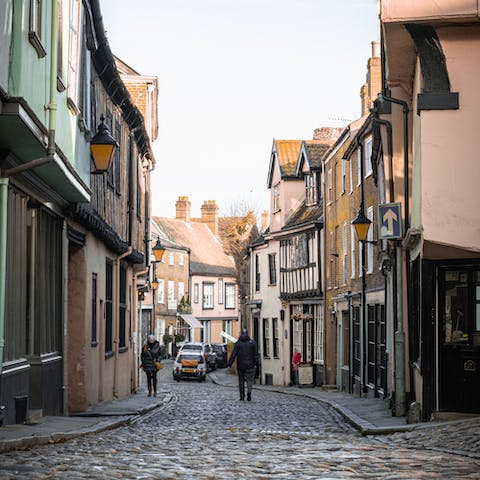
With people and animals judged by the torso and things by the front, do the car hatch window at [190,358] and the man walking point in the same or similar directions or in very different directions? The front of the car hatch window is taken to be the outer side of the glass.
very different directions

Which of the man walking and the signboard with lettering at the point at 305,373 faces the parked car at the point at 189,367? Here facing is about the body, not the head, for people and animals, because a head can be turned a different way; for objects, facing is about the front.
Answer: the man walking

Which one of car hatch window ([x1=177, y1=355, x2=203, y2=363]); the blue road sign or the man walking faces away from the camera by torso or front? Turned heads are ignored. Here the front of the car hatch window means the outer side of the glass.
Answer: the man walking

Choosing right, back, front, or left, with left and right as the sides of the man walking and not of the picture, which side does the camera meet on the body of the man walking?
back

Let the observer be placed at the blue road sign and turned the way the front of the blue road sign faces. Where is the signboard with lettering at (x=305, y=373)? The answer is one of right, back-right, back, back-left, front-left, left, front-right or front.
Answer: back

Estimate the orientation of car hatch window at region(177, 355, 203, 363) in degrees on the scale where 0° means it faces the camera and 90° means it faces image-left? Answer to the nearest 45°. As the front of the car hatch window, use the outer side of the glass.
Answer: approximately 0°
